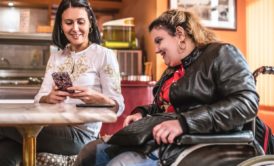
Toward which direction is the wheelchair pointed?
to the viewer's left

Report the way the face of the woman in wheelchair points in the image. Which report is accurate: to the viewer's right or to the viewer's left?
to the viewer's left

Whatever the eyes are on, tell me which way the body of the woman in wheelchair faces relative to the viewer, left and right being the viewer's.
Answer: facing to the left of the viewer
